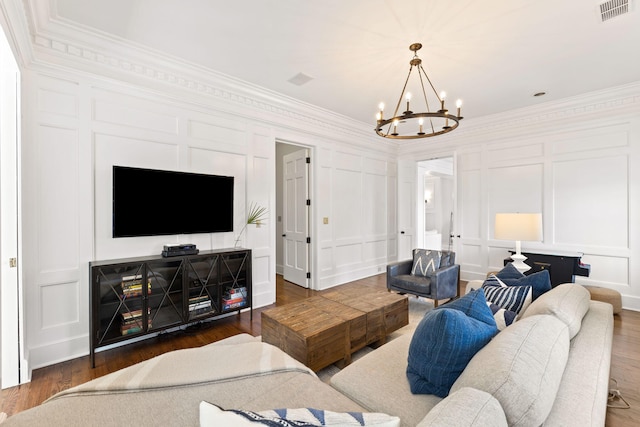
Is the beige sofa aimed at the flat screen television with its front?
yes

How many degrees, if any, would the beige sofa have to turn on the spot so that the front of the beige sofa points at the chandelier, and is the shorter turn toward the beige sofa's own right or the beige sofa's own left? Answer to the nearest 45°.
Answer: approximately 90° to the beige sofa's own right

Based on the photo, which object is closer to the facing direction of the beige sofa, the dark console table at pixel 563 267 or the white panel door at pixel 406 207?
the white panel door

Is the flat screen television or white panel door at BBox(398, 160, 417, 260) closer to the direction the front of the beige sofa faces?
the flat screen television

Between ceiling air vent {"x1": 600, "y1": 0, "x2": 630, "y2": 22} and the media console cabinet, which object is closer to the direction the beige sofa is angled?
the media console cabinet

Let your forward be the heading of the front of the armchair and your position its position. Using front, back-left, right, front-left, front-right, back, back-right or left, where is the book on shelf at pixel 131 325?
front

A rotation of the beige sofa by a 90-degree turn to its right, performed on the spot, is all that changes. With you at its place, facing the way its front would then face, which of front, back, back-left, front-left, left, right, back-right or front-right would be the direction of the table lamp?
front

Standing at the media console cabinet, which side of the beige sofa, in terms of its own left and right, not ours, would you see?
front

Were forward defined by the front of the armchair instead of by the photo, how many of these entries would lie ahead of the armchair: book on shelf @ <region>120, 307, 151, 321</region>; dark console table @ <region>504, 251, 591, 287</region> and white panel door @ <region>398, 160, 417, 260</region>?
1

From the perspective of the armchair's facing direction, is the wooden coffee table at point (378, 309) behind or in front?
in front

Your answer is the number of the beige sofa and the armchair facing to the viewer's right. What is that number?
0

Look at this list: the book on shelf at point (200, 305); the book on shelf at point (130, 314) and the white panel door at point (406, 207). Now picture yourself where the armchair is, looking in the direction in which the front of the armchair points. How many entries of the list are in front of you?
2

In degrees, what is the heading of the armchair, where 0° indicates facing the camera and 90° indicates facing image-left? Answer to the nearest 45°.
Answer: approximately 45°

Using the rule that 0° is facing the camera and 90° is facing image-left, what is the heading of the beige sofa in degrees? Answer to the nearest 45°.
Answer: approximately 135°

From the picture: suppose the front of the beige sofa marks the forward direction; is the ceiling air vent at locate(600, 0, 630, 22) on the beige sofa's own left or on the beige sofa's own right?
on the beige sofa's own right

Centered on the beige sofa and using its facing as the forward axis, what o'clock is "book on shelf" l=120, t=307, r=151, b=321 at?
The book on shelf is roughly at 12 o'clock from the beige sofa.

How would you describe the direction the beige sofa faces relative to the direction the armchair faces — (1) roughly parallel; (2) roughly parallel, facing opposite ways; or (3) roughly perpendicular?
roughly perpendicular

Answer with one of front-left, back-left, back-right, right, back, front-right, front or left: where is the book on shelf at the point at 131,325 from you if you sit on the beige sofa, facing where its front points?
front
